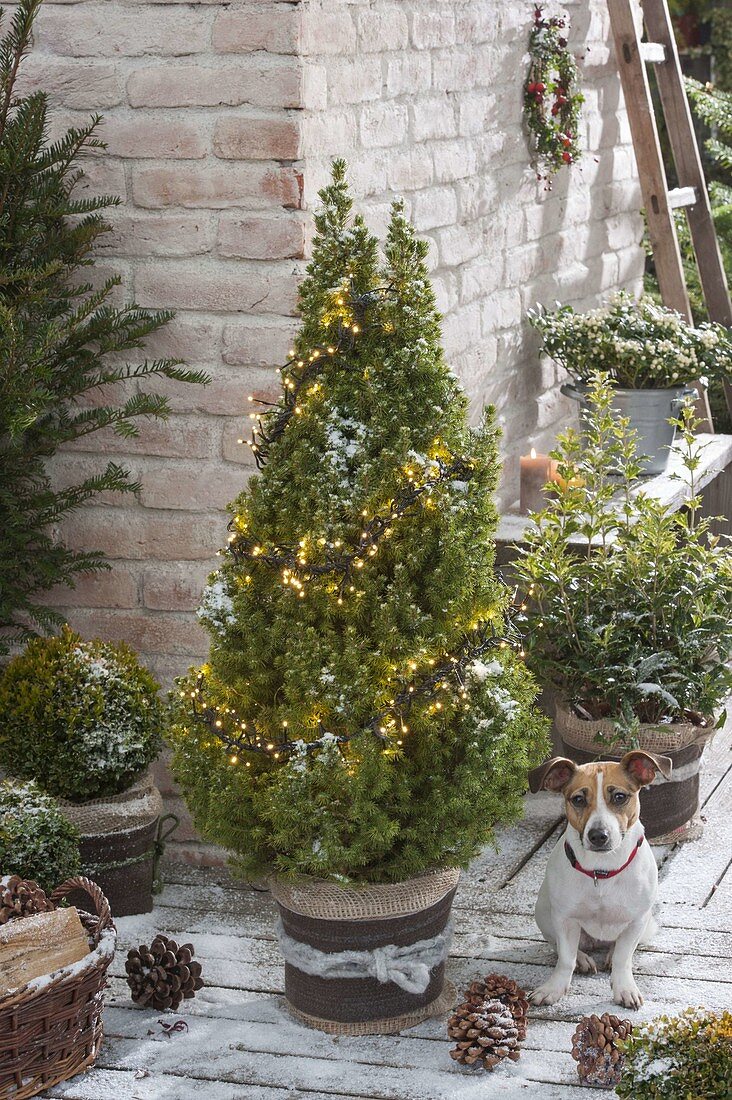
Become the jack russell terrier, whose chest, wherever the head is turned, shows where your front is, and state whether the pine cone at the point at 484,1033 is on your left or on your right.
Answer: on your right

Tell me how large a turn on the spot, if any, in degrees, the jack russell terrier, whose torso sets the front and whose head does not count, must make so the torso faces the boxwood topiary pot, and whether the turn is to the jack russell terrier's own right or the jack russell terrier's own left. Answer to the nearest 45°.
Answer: approximately 90° to the jack russell terrier's own right

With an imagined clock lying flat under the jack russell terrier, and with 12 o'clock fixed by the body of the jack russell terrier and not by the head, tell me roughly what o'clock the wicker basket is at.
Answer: The wicker basket is roughly at 2 o'clock from the jack russell terrier.

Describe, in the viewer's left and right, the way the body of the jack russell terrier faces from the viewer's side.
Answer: facing the viewer

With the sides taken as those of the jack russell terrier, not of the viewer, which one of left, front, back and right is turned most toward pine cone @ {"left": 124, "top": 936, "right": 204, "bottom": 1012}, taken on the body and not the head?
right

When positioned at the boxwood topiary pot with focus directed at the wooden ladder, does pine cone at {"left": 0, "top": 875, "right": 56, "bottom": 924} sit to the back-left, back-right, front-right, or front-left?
back-right
